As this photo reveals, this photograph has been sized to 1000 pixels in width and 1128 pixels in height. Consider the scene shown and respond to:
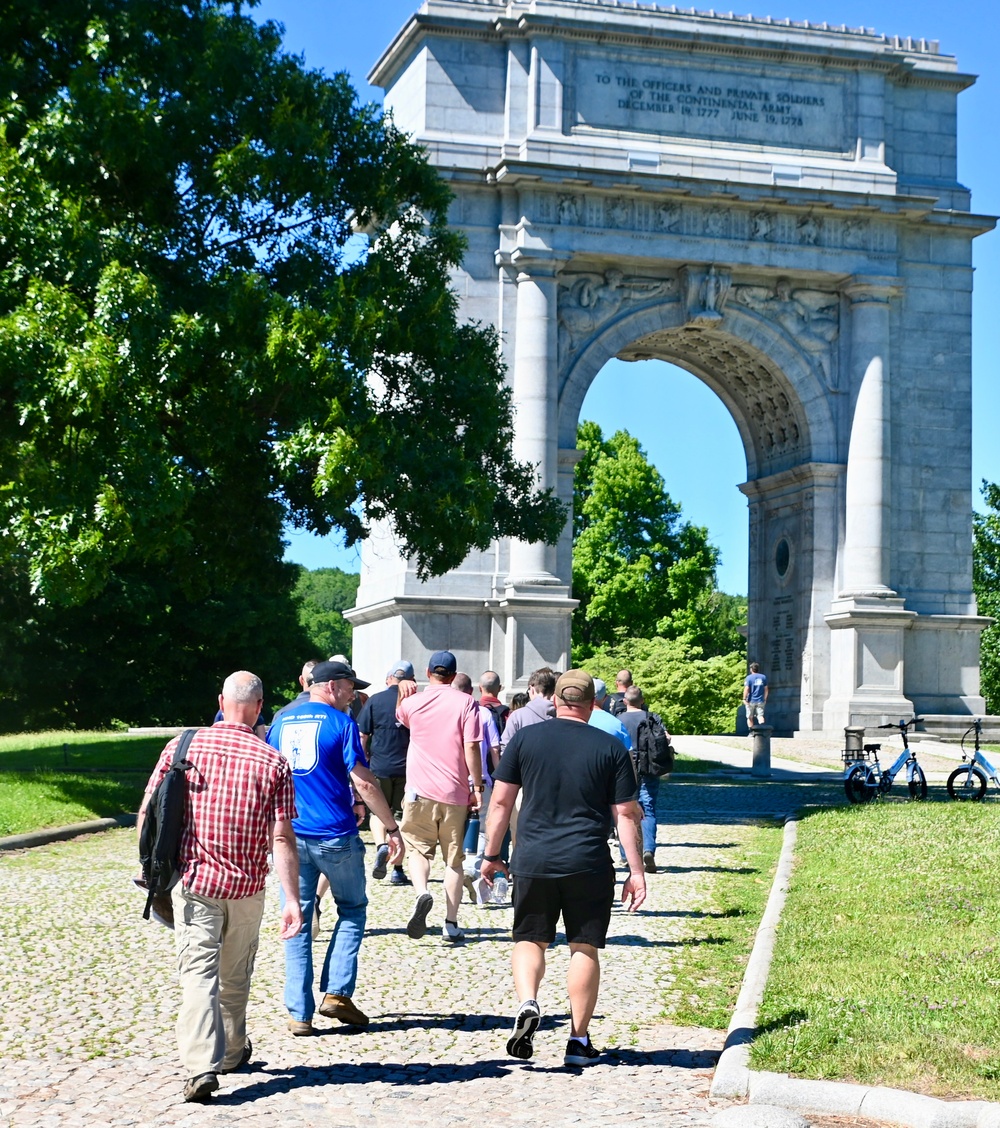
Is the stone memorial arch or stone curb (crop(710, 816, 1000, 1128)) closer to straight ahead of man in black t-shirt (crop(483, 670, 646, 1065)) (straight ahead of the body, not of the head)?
the stone memorial arch

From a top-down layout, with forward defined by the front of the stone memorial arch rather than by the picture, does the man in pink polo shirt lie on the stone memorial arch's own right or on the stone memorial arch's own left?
on the stone memorial arch's own right

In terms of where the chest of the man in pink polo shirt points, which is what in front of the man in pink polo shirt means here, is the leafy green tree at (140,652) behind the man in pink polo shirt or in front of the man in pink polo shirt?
in front

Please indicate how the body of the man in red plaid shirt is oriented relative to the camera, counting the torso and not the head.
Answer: away from the camera

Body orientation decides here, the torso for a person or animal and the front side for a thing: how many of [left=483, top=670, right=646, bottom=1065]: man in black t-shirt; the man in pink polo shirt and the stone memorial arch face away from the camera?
2

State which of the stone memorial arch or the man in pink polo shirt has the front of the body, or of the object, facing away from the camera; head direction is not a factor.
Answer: the man in pink polo shirt

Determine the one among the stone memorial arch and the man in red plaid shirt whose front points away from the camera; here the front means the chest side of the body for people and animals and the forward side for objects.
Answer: the man in red plaid shirt

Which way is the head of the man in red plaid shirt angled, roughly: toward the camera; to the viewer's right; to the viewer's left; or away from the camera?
away from the camera

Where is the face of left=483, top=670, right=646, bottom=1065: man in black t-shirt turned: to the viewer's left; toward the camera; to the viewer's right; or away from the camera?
away from the camera

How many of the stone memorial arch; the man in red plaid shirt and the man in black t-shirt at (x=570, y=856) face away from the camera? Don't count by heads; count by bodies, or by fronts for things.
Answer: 2

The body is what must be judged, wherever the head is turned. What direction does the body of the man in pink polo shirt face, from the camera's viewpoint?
away from the camera

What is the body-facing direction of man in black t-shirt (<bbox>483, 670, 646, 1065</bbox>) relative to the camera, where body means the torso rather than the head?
away from the camera

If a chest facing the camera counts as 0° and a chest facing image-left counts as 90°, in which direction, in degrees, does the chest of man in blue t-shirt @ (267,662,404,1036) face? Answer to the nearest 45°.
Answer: approximately 225°
